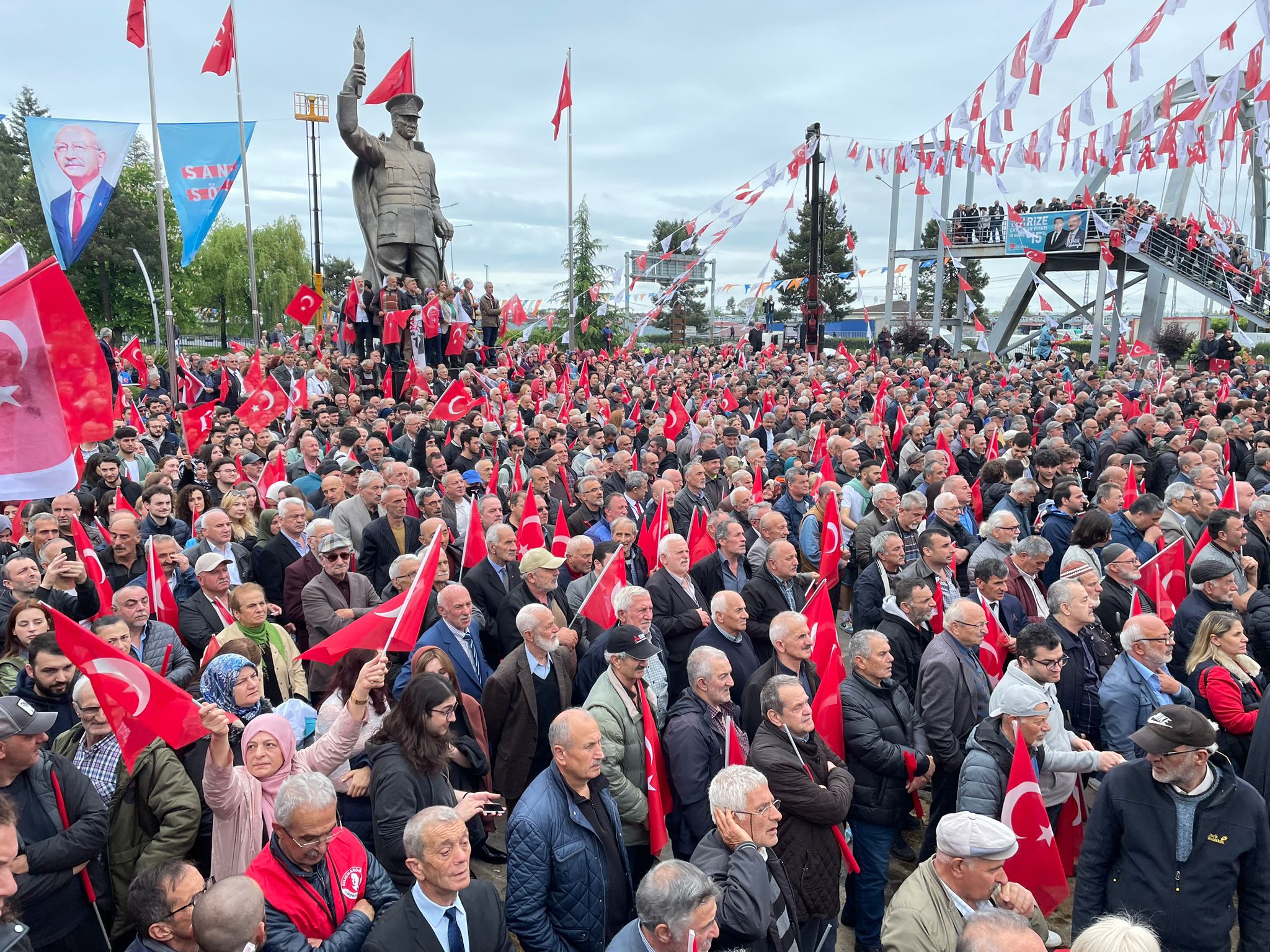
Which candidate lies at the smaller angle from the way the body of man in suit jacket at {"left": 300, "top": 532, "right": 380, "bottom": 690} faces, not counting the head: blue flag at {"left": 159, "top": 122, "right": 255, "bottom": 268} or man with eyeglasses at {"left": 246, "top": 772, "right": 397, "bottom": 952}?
the man with eyeglasses

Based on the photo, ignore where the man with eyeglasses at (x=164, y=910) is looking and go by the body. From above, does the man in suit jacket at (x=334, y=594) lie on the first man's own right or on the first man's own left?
on the first man's own left

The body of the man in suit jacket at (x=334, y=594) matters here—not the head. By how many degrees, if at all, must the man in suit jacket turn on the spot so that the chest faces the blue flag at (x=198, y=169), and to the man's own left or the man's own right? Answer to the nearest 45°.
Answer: approximately 135° to the man's own left

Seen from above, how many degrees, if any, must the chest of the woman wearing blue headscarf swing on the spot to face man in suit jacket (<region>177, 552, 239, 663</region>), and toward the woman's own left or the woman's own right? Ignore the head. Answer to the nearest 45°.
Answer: approximately 135° to the woman's own left
